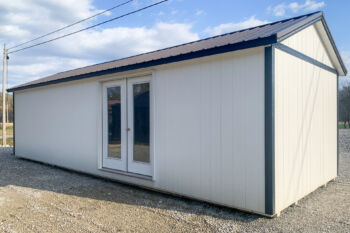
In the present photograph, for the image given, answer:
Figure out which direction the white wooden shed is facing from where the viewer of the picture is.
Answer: facing the viewer and to the left of the viewer
